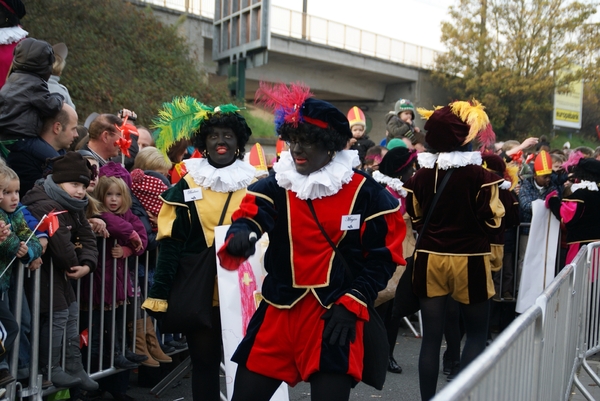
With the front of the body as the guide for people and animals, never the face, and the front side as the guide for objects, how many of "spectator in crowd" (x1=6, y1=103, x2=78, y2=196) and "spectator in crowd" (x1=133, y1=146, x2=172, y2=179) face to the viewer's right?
2

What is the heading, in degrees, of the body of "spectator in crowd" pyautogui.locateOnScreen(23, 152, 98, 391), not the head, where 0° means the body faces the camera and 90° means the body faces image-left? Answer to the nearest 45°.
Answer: approximately 315°

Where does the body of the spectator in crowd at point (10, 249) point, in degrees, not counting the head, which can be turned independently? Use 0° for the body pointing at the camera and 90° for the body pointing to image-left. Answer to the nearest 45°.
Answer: approximately 315°

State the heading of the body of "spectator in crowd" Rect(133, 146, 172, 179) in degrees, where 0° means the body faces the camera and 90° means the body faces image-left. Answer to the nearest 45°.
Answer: approximately 270°

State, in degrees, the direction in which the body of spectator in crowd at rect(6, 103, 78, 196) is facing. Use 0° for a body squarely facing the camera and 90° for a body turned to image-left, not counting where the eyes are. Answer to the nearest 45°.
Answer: approximately 270°

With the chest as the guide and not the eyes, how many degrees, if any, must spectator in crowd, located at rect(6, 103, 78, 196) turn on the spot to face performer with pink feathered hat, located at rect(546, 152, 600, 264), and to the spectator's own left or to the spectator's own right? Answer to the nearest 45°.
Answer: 0° — they already face them

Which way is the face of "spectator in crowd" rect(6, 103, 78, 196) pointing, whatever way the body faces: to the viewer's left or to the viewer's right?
to the viewer's right

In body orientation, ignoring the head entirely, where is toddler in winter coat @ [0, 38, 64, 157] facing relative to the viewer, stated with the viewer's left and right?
facing away from the viewer and to the right of the viewer

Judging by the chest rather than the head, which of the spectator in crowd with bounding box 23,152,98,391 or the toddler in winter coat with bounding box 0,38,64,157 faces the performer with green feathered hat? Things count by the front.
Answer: the spectator in crowd

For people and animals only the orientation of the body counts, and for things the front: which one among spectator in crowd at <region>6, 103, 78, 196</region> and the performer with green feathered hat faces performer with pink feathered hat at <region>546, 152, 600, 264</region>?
spectator in crowd at <region>6, 103, 78, 196</region>

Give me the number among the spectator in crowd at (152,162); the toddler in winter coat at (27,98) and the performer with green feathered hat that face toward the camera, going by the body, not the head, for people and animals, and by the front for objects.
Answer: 1

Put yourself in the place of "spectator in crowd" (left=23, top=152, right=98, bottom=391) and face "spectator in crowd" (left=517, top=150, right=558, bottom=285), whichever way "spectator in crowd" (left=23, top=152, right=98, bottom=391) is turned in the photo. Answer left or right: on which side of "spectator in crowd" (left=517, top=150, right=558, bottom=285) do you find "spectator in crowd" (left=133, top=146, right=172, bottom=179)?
left

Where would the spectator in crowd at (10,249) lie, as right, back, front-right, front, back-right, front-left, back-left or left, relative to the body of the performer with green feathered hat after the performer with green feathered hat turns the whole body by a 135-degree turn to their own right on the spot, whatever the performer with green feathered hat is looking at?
front-left

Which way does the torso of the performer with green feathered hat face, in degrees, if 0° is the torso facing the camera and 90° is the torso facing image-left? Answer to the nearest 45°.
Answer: approximately 0°

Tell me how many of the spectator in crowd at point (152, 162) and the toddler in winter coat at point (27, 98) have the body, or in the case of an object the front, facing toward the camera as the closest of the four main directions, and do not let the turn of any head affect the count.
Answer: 0
